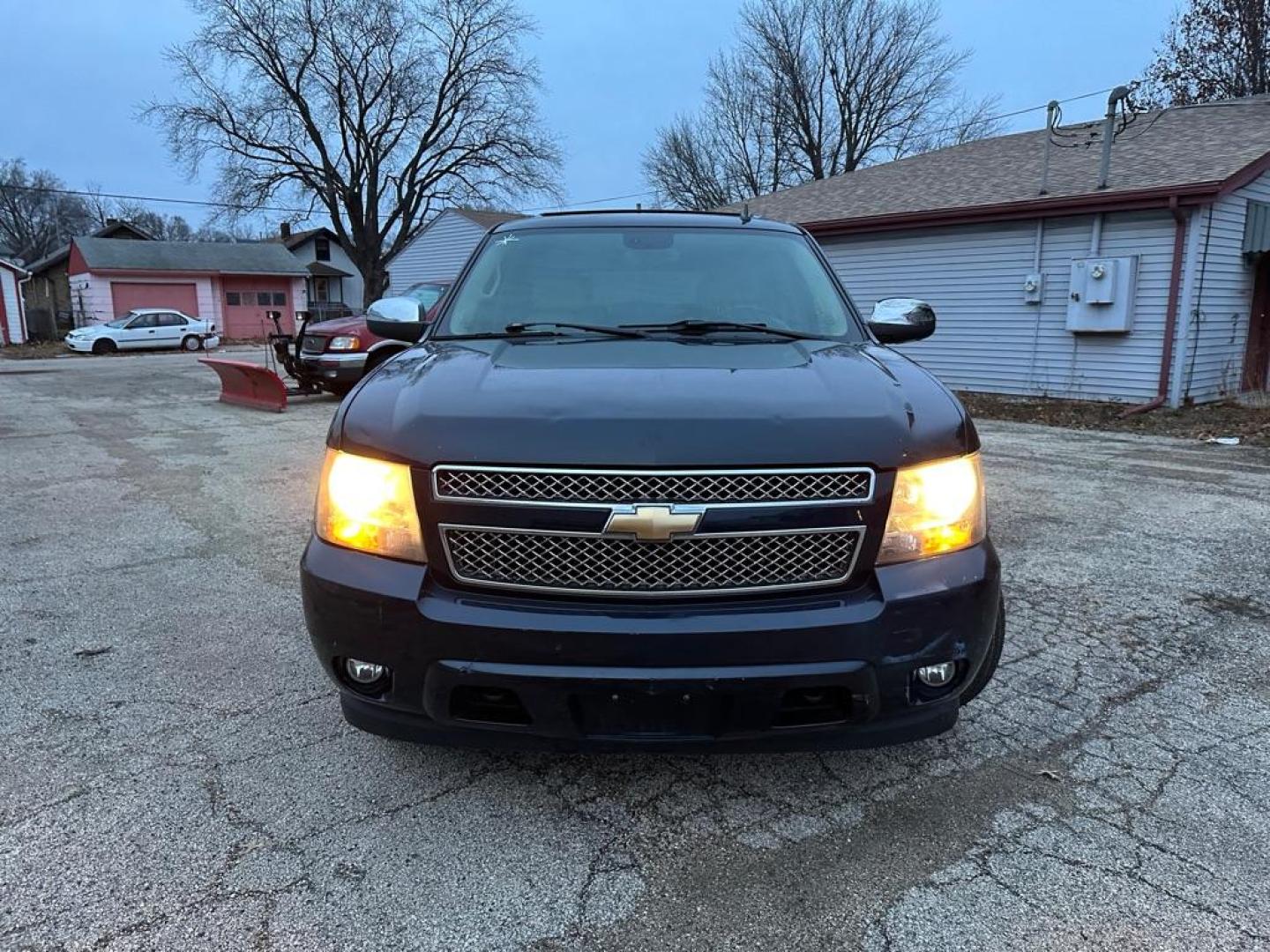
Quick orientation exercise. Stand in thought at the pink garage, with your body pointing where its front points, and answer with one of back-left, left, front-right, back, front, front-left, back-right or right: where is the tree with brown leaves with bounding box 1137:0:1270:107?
front-left

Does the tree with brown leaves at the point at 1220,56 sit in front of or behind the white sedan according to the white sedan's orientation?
behind

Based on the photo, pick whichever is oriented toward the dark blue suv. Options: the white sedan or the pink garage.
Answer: the pink garage

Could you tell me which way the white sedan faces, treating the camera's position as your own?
facing to the left of the viewer

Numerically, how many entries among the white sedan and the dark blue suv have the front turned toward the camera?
1

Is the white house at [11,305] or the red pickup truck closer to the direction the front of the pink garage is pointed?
the red pickup truck

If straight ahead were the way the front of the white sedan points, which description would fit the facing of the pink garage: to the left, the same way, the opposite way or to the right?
to the left

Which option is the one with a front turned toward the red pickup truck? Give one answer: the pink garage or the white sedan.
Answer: the pink garage

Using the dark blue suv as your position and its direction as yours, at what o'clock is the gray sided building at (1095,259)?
The gray sided building is roughly at 7 o'clock from the dark blue suv.

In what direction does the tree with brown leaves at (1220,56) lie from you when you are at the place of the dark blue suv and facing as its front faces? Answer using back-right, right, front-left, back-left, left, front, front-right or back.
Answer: back-left

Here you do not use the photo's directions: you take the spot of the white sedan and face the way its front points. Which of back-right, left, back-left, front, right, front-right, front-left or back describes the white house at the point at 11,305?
front-right

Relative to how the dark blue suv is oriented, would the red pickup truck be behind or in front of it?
behind

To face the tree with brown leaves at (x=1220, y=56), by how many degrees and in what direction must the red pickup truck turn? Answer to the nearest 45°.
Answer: approximately 135° to its left

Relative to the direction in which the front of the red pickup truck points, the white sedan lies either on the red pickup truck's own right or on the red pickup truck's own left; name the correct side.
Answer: on the red pickup truck's own right

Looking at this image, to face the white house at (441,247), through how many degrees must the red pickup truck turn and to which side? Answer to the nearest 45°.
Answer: approximately 135° to its right
